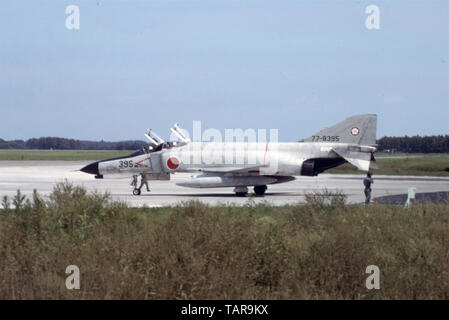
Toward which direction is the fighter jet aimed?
to the viewer's left
